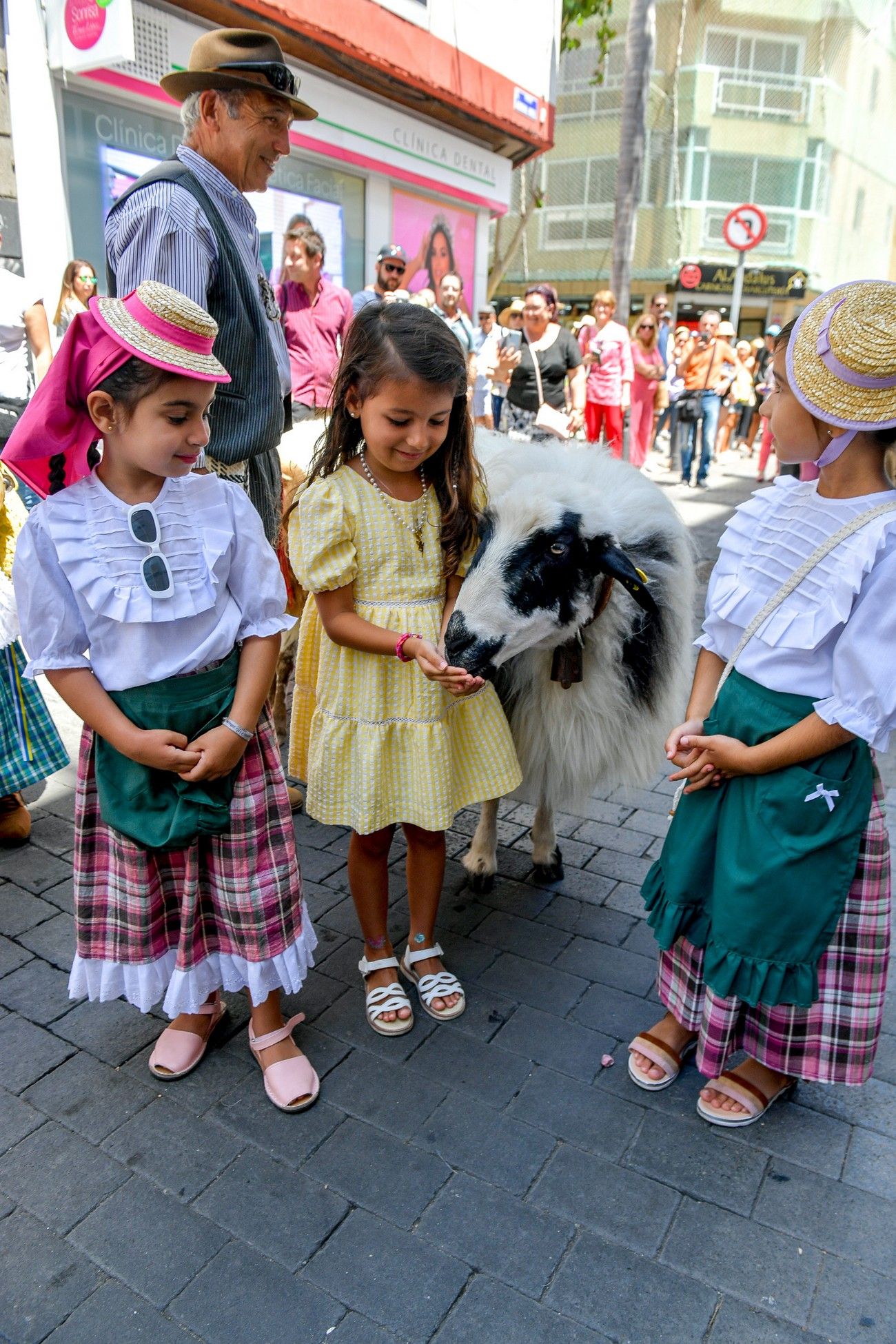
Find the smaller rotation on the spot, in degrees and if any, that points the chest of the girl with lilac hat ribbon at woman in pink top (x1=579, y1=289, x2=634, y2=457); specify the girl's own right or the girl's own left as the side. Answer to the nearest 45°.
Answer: approximately 135° to the girl's own right

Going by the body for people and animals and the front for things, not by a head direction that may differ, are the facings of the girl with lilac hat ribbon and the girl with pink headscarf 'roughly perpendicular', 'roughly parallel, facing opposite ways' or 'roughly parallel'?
roughly perpendicular

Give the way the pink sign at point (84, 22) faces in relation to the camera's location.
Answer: facing the viewer

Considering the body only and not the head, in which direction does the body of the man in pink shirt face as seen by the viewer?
toward the camera

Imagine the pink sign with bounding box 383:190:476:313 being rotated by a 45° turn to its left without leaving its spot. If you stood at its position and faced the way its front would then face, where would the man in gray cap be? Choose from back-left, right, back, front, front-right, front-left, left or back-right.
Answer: right

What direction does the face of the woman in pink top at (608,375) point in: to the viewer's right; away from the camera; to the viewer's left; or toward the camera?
toward the camera

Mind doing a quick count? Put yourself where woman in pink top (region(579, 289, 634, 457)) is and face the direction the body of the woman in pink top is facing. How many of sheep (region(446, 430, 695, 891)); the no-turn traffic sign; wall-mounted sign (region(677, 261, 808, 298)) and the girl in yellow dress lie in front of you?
2

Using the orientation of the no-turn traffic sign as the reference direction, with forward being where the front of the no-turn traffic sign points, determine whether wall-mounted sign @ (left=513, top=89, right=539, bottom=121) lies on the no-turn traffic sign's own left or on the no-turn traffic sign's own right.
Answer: on the no-turn traffic sign's own right

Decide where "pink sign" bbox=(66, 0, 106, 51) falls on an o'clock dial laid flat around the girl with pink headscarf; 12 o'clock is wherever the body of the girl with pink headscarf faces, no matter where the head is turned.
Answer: The pink sign is roughly at 6 o'clock from the girl with pink headscarf.

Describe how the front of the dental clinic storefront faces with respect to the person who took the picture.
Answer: facing the viewer and to the right of the viewer

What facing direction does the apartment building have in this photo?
toward the camera

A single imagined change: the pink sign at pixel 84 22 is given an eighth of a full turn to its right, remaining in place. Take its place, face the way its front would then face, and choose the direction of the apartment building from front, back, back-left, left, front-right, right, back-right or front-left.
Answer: back

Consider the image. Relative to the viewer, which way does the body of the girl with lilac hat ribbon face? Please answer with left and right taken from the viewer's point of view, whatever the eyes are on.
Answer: facing the viewer and to the left of the viewer

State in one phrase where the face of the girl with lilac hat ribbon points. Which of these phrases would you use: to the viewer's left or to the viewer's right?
to the viewer's left

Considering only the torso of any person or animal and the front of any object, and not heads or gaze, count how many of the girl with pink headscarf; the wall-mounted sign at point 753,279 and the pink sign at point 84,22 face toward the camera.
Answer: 3

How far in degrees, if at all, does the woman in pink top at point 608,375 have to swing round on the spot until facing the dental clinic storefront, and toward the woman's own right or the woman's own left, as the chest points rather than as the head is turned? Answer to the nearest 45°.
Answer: approximately 90° to the woman's own right

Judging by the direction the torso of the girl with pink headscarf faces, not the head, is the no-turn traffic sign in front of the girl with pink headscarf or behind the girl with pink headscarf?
behind

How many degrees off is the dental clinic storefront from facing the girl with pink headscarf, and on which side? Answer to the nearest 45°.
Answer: approximately 45° to its right

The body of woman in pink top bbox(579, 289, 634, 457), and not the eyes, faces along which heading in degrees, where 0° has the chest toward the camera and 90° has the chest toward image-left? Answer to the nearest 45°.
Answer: approximately 0°
